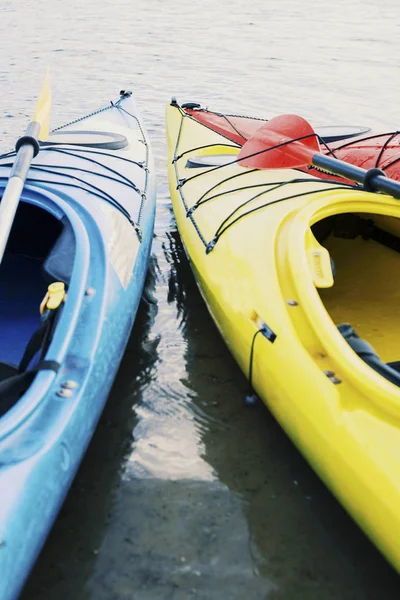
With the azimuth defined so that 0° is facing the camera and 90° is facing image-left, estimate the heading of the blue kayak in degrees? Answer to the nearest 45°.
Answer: approximately 225°

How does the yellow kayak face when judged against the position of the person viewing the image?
facing away from the viewer and to the left of the viewer
